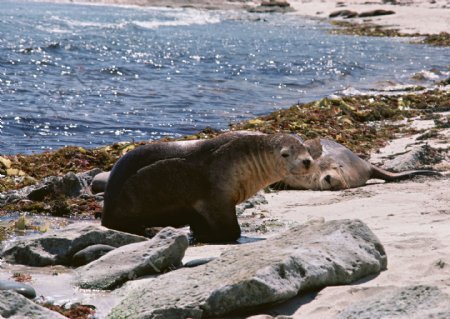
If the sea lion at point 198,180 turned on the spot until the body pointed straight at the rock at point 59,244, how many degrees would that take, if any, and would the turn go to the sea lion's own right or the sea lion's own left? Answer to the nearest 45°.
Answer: approximately 135° to the sea lion's own right

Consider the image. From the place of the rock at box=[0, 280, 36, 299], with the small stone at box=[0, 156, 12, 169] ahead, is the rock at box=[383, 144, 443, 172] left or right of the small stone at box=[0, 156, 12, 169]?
right

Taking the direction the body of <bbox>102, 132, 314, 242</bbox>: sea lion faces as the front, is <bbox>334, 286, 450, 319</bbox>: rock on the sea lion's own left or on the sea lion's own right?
on the sea lion's own right

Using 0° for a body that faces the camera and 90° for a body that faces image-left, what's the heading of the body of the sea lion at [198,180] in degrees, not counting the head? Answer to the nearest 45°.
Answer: approximately 270°

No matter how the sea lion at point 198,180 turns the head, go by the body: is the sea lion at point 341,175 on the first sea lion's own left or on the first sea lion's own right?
on the first sea lion's own left
